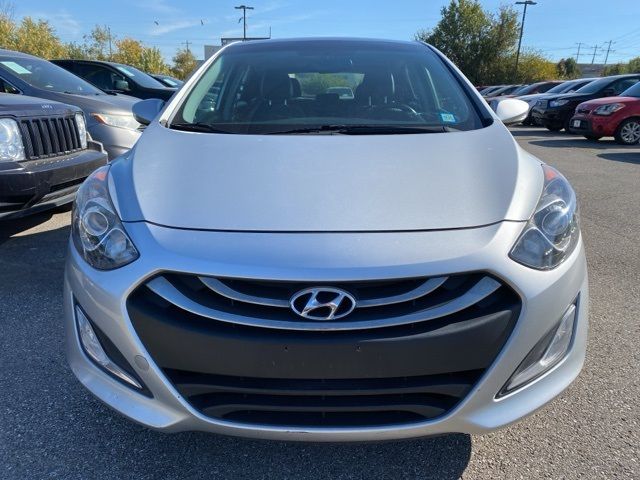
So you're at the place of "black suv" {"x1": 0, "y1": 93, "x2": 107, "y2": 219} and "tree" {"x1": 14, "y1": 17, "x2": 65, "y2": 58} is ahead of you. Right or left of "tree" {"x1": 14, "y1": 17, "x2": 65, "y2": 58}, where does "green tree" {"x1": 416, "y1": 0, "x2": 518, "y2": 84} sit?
right

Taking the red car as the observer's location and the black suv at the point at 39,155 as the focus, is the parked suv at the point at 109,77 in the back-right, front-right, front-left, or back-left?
front-right

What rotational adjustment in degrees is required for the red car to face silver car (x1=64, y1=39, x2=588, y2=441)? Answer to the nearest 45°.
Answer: approximately 45° to its left

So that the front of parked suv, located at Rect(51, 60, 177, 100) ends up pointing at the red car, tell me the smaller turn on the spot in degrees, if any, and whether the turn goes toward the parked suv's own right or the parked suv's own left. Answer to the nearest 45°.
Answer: approximately 45° to the parked suv's own left

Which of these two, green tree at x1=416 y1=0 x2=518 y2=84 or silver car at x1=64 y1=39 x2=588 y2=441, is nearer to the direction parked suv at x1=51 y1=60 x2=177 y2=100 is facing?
the silver car

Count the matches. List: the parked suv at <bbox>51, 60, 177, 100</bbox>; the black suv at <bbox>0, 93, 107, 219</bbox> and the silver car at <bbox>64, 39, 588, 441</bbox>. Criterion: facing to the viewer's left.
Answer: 0

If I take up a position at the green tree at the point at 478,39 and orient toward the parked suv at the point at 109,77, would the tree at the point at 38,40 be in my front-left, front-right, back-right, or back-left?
front-right

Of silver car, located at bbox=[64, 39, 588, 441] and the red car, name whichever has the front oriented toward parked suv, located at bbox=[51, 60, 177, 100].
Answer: the red car

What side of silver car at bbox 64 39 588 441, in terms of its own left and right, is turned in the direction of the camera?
front

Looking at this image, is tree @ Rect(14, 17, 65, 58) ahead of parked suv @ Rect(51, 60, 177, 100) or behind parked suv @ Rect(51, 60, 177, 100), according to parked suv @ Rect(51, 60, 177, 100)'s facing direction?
behind

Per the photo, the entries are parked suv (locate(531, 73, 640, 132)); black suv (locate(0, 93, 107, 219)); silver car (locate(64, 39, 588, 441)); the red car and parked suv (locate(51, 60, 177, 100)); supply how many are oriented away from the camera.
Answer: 0

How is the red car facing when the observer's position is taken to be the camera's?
facing the viewer and to the left of the viewer

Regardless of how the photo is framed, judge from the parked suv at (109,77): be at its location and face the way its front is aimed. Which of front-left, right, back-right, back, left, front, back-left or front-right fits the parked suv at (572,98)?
front-left

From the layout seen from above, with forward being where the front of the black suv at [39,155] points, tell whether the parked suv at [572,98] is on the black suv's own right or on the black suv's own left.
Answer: on the black suv's own left

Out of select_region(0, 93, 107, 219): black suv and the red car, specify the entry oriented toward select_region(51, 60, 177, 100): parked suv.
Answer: the red car

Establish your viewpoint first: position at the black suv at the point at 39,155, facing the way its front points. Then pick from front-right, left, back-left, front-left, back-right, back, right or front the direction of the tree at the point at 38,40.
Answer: back-left
